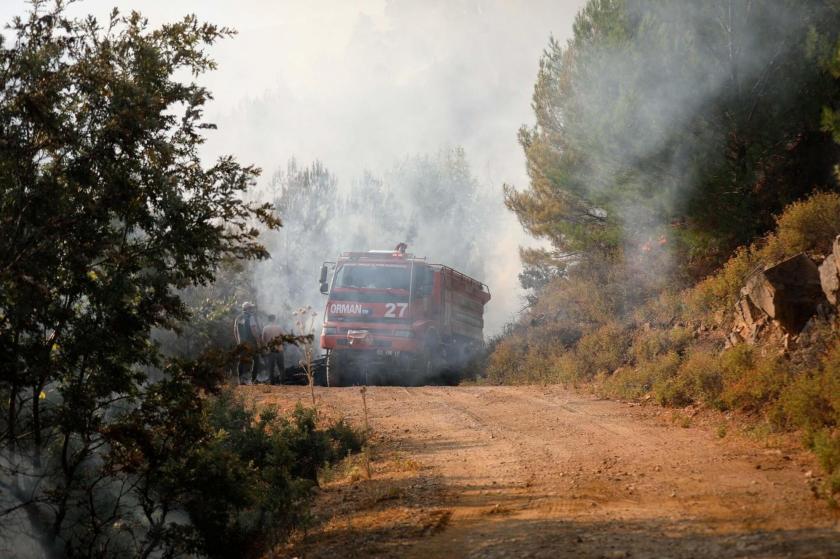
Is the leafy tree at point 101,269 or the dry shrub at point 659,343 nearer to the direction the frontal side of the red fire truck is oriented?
the leafy tree

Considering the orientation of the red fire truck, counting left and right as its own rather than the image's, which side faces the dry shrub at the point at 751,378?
left

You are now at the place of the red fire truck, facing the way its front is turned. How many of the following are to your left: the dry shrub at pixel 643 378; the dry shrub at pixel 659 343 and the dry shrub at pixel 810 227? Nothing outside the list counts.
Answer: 3

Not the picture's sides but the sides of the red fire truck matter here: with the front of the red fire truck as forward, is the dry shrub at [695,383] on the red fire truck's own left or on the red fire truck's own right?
on the red fire truck's own left

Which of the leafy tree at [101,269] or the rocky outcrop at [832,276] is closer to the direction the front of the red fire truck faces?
the leafy tree

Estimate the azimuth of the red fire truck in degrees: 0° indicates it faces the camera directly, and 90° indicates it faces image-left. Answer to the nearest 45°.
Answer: approximately 45°

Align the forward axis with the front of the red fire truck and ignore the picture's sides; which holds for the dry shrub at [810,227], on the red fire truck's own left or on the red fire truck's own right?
on the red fire truck's own left

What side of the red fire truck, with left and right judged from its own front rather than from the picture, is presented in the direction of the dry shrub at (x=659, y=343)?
left

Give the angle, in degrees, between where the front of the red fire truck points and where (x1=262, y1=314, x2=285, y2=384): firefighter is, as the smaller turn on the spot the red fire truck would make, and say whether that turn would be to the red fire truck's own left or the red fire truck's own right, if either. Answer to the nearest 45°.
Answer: approximately 45° to the red fire truck's own right

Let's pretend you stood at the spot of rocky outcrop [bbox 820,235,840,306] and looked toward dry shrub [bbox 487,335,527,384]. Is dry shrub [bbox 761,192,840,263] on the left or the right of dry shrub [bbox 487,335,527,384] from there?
right

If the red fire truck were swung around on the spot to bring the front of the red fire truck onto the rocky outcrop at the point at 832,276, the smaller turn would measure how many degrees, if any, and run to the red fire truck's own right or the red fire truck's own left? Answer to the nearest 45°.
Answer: approximately 90° to the red fire truck's own left

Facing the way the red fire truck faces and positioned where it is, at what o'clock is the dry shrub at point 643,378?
The dry shrub is roughly at 9 o'clock from the red fire truck.
